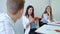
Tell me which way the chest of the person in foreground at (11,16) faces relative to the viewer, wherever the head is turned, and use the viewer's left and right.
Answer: facing away from the viewer and to the right of the viewer

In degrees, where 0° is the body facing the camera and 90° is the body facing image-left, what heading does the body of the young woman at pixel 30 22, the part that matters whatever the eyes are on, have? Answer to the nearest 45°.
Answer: approximately 315°

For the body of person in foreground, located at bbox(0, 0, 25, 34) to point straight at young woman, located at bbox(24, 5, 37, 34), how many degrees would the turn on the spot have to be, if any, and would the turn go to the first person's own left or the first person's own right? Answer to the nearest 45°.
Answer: approximately 45° to the first person's own left

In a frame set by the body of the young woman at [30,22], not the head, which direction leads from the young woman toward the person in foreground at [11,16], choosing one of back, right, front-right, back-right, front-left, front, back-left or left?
front-right

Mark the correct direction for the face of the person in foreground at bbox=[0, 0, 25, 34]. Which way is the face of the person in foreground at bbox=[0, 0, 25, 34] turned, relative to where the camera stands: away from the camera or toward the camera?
away from the camera
